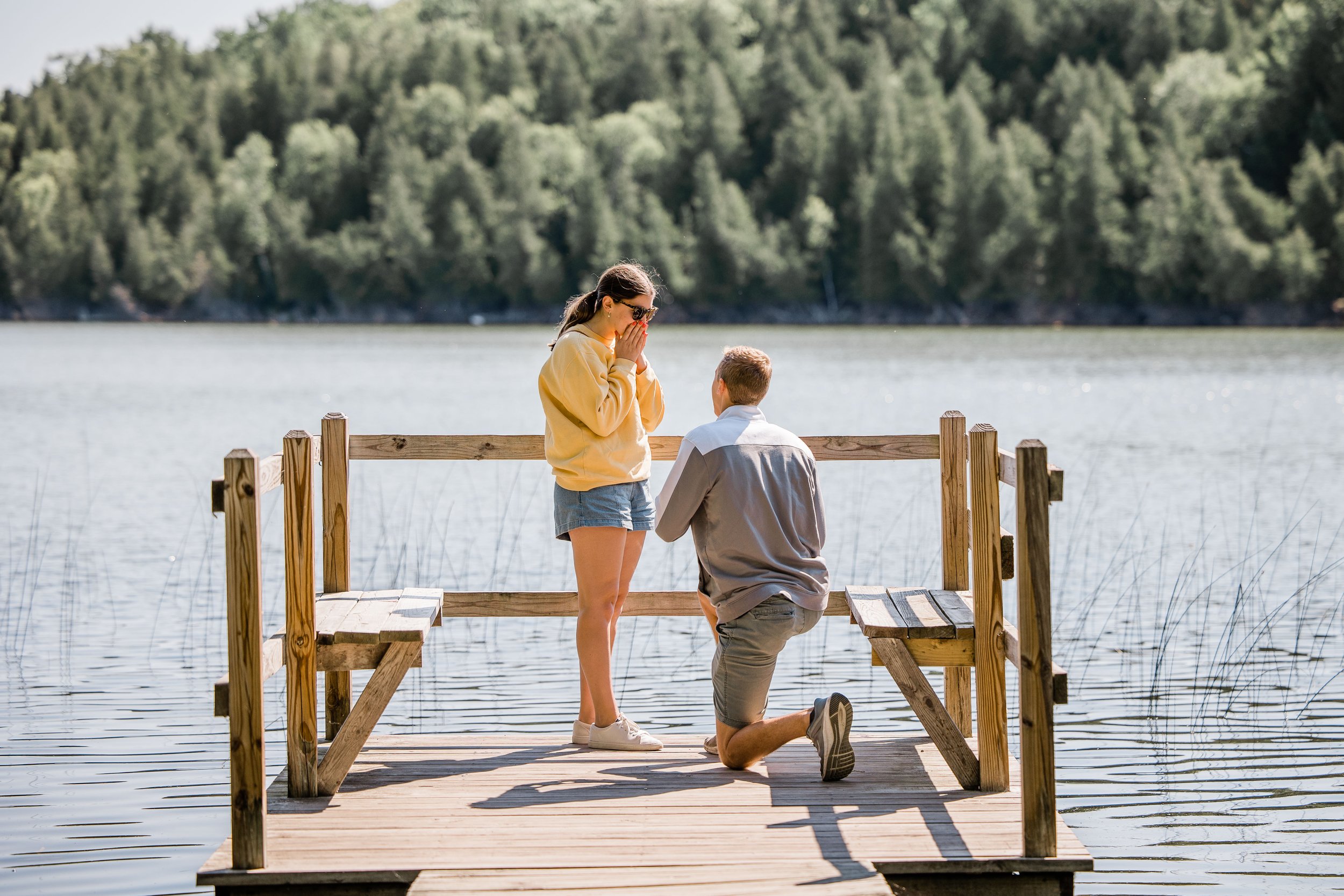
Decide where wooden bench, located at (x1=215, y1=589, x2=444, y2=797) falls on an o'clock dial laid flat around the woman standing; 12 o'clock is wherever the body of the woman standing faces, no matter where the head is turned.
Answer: The wooden bench is roughly at 4 o'clock from the woman standing.

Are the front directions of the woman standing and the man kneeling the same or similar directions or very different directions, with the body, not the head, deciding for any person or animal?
very different directions

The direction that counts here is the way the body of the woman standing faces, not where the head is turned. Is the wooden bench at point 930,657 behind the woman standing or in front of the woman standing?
in front

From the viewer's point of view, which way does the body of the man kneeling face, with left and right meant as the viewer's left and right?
facing away from the viewer and to the left of the viewer

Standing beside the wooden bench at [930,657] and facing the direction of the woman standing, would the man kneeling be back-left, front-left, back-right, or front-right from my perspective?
front-left

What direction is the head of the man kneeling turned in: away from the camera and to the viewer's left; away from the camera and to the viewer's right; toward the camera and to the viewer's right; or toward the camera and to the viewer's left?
away from the camera and to the viewer's left

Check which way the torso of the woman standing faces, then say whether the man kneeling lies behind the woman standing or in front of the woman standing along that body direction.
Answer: in front

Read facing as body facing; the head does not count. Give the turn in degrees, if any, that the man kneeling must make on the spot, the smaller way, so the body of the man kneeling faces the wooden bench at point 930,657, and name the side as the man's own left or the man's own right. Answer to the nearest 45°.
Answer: approximately 135° to the man's own right

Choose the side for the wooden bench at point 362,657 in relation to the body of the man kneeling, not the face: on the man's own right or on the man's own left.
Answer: on the man's own left

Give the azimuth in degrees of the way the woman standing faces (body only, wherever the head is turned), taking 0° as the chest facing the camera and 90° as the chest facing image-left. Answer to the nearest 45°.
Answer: approximately 315°
